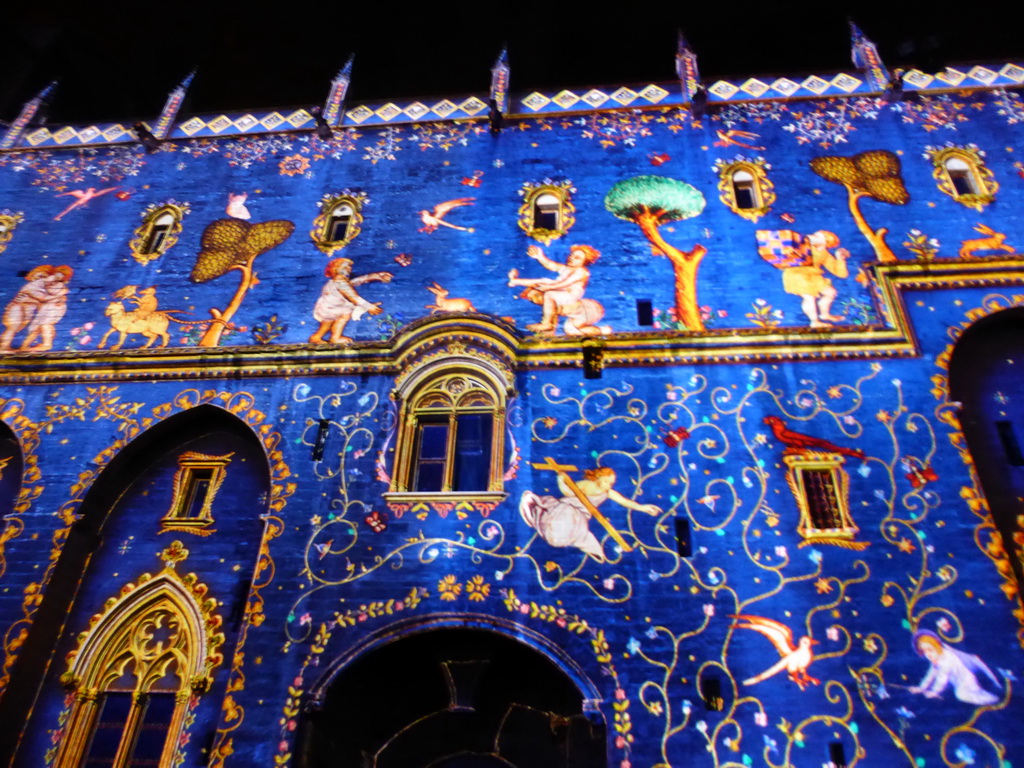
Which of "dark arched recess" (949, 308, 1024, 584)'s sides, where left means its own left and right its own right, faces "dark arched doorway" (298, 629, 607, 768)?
right

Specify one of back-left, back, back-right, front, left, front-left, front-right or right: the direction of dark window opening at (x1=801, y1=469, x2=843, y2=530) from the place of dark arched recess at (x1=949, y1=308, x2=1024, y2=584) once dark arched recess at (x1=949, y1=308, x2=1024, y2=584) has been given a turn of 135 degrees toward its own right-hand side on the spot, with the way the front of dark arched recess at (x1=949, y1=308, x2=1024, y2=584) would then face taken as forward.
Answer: left

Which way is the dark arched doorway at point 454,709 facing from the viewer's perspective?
toward the camera

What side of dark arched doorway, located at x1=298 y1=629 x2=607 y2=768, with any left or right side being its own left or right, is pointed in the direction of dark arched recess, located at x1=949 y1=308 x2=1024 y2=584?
left

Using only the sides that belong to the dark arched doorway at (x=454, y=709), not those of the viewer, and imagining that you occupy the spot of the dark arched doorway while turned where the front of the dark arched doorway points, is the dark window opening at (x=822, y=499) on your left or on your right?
on your left

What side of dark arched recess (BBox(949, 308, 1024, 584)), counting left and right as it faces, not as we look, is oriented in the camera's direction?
front

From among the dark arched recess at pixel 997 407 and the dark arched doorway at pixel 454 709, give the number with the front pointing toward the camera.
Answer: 2
